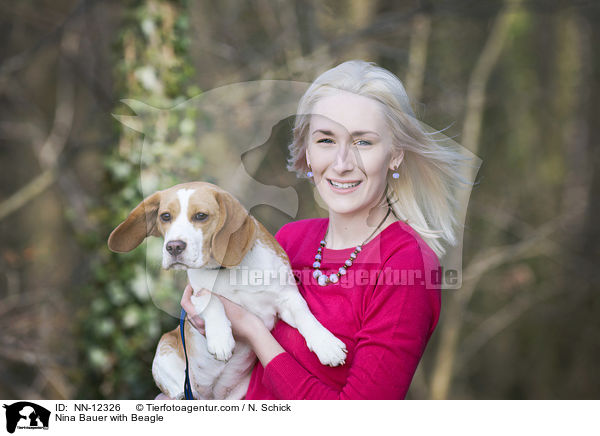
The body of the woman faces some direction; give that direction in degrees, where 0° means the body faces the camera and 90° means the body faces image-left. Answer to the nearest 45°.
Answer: approximately 45°
